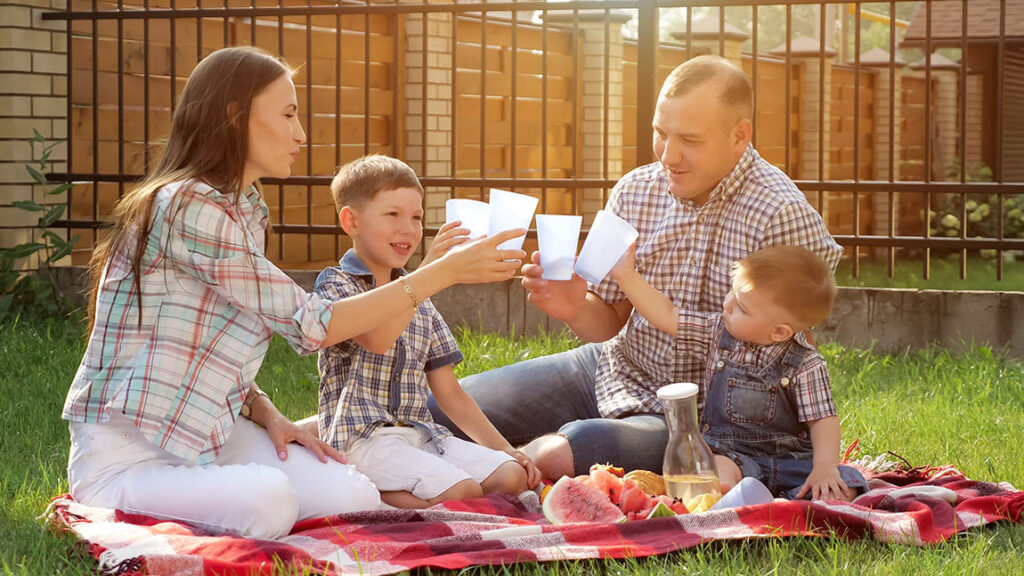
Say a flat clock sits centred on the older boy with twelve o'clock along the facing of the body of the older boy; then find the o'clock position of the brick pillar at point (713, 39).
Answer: The brick pillar is roughly at 8 o'clock from the older boy.

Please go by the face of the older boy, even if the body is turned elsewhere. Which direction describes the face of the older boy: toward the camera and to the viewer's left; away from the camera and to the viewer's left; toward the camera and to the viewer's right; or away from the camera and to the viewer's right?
toward the camera and to the viewer's right

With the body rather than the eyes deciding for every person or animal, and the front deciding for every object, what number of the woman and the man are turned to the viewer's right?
1

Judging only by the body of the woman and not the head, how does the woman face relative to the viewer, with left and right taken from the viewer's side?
facing to the right of the viewer

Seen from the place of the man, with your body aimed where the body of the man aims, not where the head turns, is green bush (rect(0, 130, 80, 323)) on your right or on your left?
on your right

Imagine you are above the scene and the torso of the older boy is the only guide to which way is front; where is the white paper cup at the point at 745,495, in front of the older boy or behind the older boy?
in front

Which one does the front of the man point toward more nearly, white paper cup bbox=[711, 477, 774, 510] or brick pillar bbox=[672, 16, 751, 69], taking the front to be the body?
the white paper cup

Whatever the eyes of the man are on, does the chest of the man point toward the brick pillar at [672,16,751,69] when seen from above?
no

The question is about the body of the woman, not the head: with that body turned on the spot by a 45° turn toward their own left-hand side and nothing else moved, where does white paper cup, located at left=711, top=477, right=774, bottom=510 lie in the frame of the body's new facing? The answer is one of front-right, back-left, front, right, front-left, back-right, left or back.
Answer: front-right

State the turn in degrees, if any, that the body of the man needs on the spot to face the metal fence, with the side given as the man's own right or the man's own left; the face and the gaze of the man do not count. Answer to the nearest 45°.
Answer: approximately 135° to the man's own right

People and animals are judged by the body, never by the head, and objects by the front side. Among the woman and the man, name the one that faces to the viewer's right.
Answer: the woman

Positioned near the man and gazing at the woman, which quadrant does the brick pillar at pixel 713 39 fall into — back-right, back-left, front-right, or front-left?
back-right

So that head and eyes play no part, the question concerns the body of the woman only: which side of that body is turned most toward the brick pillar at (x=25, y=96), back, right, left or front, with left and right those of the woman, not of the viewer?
left

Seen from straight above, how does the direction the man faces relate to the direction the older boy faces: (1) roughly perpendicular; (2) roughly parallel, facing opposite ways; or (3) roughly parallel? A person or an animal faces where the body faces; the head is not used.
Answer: roughly perpendicular
